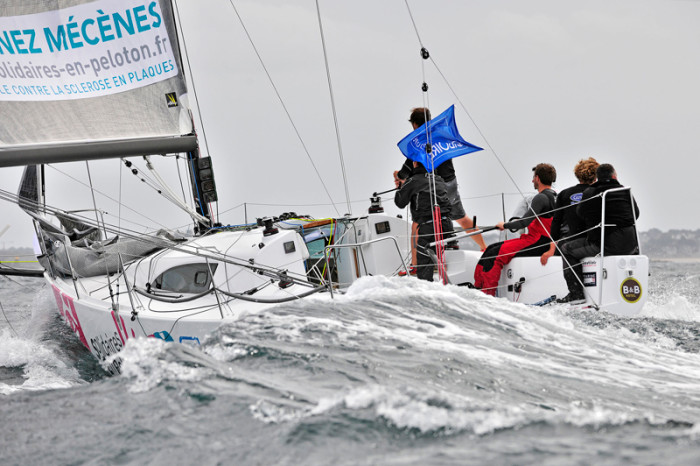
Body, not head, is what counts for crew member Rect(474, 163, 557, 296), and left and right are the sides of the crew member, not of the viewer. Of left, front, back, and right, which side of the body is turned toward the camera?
left

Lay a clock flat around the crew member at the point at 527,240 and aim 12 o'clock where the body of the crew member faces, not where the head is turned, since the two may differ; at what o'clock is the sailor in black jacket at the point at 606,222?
The sailor in black jacket is roughly at 7 o'clock from the crew member.

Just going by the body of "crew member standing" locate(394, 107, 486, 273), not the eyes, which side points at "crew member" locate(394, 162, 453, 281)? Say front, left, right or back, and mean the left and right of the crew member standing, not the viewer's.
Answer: left

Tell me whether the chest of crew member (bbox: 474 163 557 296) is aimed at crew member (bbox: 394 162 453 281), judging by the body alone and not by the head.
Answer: yes

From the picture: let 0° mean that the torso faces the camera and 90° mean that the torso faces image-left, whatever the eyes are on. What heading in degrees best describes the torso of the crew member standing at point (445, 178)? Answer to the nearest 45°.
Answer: approximately 90°

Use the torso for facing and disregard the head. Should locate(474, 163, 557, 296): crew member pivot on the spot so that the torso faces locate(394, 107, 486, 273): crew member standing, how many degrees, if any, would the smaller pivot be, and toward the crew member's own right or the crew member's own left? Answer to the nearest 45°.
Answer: approximately 45° to the crew member's own right
